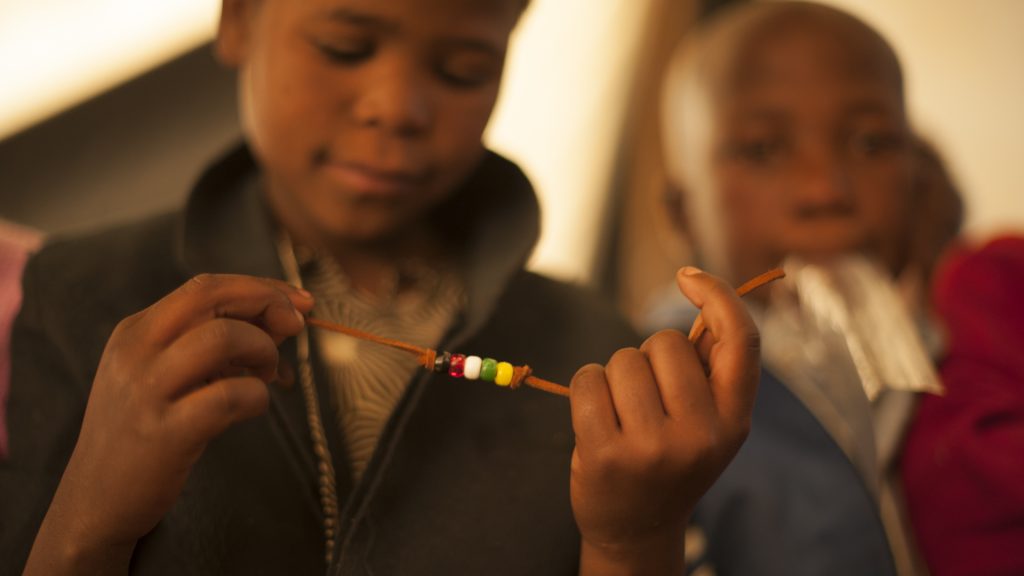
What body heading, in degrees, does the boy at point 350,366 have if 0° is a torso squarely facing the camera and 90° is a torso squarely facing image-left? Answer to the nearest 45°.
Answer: approximately 0°
